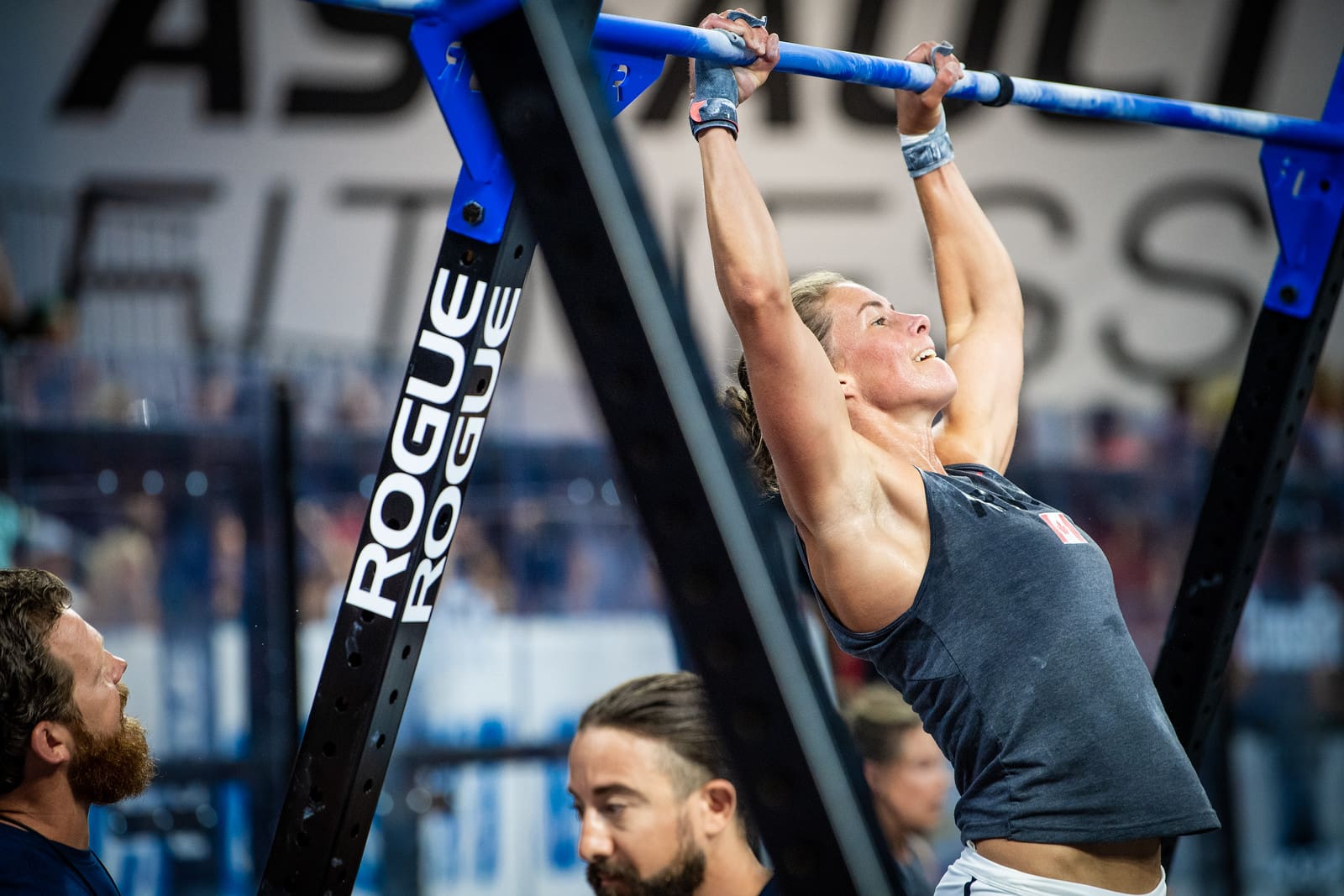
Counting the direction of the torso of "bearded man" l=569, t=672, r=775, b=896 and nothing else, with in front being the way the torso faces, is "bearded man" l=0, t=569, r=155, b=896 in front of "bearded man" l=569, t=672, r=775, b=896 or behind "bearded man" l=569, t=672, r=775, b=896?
in front

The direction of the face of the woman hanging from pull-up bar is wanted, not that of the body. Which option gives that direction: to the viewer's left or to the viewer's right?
to the viewer's right

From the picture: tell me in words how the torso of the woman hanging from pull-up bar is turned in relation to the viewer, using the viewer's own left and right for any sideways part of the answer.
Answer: facing the viewer and to the right of the viewer

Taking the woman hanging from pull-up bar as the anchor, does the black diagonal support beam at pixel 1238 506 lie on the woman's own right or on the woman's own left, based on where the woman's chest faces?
on the woman's own left

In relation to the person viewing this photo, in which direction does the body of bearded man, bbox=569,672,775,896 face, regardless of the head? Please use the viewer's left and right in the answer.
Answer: facing the viewer and to the left of the viewer

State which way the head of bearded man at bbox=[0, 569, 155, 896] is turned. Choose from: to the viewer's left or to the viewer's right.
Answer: to the viewer's right

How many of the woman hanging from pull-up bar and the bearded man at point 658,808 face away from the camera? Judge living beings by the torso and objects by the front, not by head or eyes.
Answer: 0
